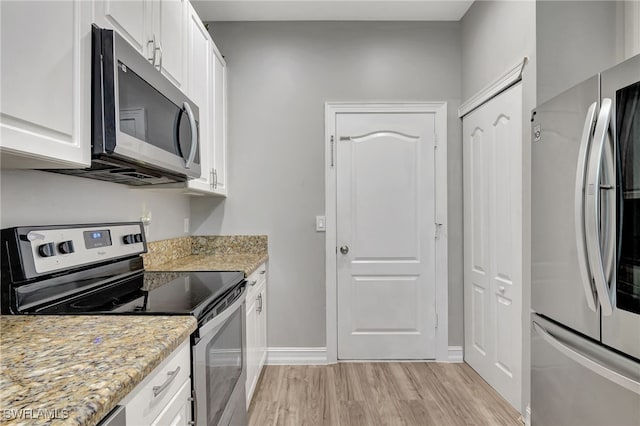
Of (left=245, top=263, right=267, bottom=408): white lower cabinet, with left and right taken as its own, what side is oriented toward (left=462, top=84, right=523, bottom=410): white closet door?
front

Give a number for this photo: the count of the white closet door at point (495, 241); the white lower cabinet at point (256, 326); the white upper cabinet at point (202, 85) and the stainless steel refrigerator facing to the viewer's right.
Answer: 2

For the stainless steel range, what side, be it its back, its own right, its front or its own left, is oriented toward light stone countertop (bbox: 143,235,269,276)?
left

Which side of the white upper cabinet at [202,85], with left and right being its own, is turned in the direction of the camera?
right

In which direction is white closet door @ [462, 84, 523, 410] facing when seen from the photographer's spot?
facing the viewer and to the left of the viewer

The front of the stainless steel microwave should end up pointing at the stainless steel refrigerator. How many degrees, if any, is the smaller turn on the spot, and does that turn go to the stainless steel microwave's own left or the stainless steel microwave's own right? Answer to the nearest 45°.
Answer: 0° — it already faces it

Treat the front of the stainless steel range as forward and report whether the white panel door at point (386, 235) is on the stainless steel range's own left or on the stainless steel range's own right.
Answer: on the stainless steel range's own left

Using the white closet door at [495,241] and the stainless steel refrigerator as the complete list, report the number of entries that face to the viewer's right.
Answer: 0

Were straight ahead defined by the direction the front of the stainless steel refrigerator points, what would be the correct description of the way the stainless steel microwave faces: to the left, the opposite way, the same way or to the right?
the opposite way

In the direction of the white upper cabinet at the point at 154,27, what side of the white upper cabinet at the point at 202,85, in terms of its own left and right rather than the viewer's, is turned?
right

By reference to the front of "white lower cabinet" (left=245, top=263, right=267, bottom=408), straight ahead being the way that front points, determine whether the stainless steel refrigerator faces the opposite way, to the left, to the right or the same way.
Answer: the opposite way

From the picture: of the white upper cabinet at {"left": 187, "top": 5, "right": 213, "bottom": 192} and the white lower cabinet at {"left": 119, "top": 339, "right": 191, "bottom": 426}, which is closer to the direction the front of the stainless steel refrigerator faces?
the white lower cabinet

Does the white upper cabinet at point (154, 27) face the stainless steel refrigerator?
yes

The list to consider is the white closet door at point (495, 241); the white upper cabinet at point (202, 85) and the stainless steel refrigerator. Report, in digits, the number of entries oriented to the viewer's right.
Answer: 1

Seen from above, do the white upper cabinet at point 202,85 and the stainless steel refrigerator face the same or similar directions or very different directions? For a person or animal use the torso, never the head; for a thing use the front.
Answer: very different directions

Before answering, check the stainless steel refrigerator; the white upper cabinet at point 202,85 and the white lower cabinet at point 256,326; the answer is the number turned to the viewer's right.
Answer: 2

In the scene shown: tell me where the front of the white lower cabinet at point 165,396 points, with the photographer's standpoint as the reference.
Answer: facing the viewer and to the right of the viewer
